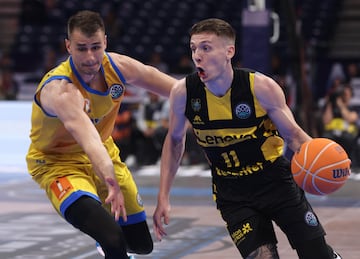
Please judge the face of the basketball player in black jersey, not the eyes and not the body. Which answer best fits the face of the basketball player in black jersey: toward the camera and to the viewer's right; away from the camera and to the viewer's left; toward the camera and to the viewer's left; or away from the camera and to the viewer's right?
toward the camera and to the viewer's left

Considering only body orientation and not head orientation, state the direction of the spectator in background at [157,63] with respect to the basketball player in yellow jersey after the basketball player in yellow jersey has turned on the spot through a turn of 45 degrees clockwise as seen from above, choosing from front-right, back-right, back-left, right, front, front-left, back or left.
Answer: back

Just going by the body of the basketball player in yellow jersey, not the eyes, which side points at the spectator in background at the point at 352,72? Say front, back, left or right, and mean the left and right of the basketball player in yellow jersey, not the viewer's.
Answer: left

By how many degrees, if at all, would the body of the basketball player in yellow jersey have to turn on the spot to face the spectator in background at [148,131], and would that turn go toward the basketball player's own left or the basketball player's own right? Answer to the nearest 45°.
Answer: approximately 135° to the basketball player's own left

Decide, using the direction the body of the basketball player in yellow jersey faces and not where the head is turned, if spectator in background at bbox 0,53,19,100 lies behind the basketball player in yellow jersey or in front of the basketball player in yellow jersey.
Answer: behind

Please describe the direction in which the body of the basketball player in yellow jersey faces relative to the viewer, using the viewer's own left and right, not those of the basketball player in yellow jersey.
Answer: facing the viewer and to the right of the viewer

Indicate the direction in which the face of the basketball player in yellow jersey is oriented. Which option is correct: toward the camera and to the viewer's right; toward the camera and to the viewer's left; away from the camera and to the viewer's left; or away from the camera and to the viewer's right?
toward the camera and to the viewer's right
